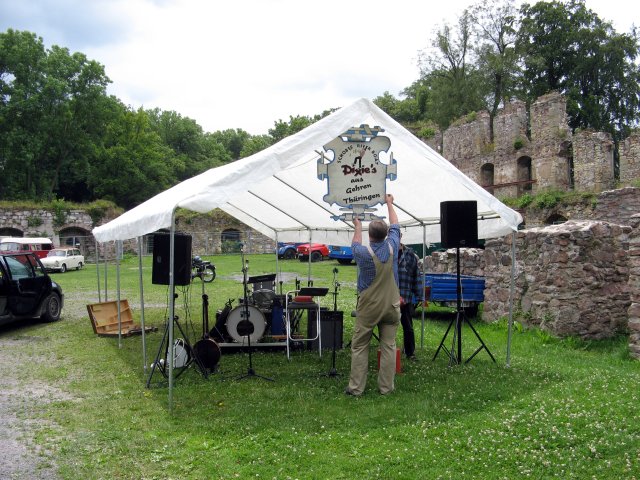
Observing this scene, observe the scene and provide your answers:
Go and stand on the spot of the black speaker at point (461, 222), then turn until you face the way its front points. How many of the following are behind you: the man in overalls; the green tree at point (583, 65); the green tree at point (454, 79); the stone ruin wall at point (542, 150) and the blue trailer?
4

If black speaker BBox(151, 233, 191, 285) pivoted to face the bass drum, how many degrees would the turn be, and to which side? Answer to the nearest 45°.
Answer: approximately 135° to its left

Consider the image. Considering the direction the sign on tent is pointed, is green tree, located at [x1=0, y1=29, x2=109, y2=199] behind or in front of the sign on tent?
behind

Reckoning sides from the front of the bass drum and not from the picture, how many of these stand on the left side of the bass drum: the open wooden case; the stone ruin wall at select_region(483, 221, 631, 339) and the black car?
1

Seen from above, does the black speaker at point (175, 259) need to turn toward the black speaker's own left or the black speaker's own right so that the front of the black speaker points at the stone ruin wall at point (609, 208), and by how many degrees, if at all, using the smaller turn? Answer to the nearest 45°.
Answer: approximately 135° to the black speaker's own left

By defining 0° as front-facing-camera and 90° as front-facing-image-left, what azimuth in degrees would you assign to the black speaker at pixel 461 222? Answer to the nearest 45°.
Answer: approximately 0°

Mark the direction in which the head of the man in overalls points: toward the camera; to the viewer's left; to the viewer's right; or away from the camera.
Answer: away from the camera

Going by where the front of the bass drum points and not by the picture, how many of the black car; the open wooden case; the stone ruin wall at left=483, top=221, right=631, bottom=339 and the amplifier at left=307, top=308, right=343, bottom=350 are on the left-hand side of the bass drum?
2

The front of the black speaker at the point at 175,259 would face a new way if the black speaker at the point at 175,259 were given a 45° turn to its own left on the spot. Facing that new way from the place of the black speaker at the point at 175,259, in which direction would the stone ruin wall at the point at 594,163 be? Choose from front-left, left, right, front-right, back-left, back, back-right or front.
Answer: left

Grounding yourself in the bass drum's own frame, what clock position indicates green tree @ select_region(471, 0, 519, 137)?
The green tree is roughly at 7 o'clock from the bass drum.

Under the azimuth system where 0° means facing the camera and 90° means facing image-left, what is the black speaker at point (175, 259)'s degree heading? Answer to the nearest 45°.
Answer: approximately 0°

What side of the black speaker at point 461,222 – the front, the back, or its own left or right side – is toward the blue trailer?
back

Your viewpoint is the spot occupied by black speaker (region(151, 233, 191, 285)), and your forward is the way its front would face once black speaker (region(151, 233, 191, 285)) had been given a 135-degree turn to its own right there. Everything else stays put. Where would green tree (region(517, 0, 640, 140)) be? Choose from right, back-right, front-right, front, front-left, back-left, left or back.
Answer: right
